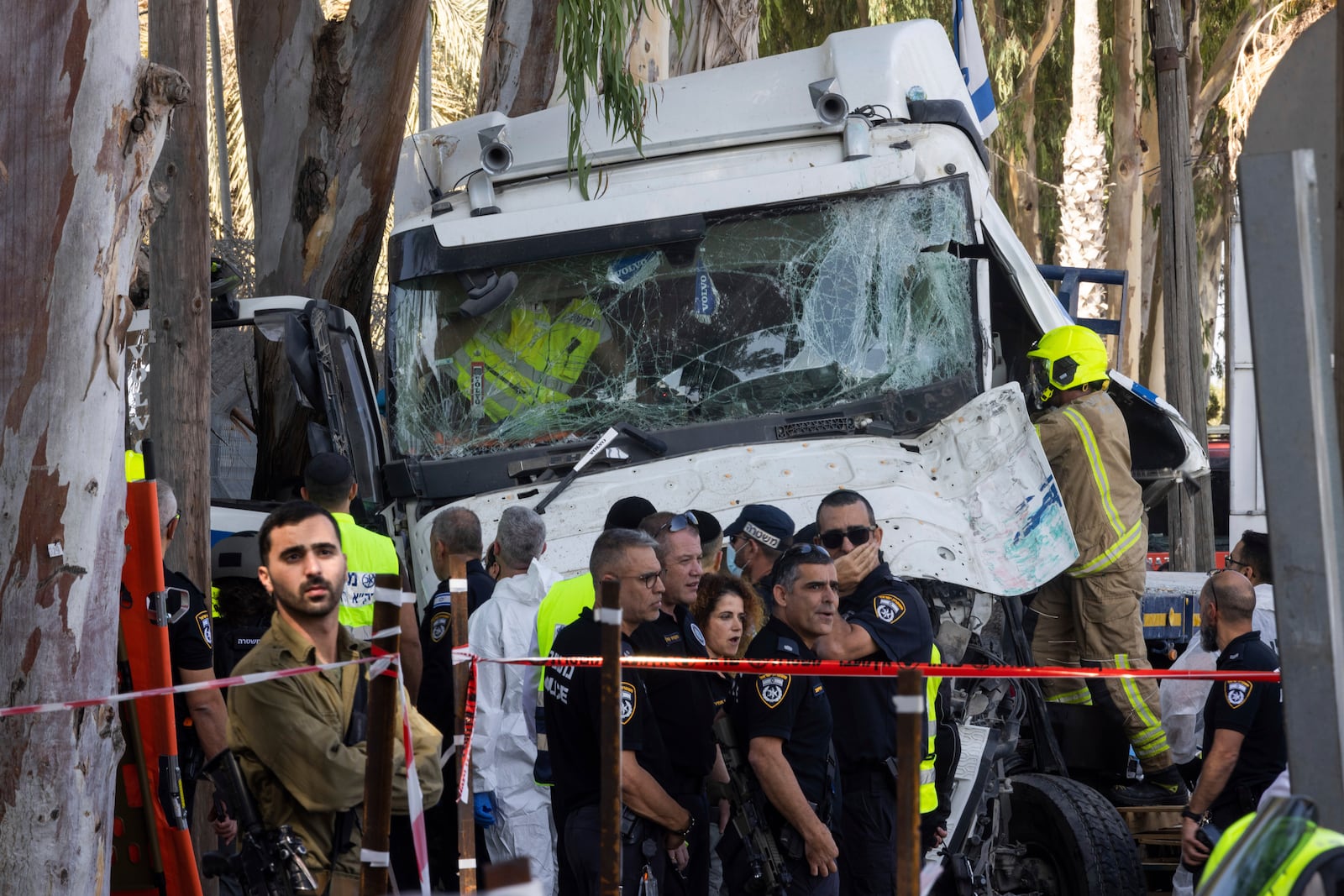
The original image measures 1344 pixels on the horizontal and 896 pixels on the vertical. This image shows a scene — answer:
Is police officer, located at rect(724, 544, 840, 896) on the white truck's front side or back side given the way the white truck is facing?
on the front side

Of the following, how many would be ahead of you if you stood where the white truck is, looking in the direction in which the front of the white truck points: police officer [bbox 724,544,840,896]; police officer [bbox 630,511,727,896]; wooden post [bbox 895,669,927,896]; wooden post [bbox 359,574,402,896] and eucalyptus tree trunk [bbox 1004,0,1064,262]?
4

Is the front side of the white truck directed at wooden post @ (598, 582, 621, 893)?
yes

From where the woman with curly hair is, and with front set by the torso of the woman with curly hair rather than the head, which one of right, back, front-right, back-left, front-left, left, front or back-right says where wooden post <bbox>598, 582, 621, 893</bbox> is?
front-right

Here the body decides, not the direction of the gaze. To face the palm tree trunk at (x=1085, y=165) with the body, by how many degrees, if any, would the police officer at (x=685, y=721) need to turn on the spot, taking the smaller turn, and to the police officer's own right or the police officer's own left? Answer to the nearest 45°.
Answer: approximately 135° to the police officer's own left

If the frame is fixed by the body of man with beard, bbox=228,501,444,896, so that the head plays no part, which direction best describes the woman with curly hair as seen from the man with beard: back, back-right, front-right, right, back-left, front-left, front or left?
left

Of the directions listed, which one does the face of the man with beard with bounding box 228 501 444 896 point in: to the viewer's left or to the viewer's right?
to the viewer's right

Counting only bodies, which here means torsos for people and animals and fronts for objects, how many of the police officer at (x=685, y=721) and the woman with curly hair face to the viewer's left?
0

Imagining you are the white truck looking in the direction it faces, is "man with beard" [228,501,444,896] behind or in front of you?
in front

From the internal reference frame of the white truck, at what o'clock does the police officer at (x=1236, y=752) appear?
The police officer is roughly at 10 o'clock from the white truck.

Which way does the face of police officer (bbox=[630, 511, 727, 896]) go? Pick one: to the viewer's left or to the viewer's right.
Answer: to the viewer's right

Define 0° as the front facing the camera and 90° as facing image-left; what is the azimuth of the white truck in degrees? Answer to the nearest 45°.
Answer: approximately 0°

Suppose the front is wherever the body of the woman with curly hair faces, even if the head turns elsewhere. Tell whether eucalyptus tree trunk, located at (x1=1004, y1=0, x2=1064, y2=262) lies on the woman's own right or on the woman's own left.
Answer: on the woman's own left

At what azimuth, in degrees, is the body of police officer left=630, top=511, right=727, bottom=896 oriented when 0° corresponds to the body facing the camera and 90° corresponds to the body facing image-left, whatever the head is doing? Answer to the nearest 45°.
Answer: approximately 315°
